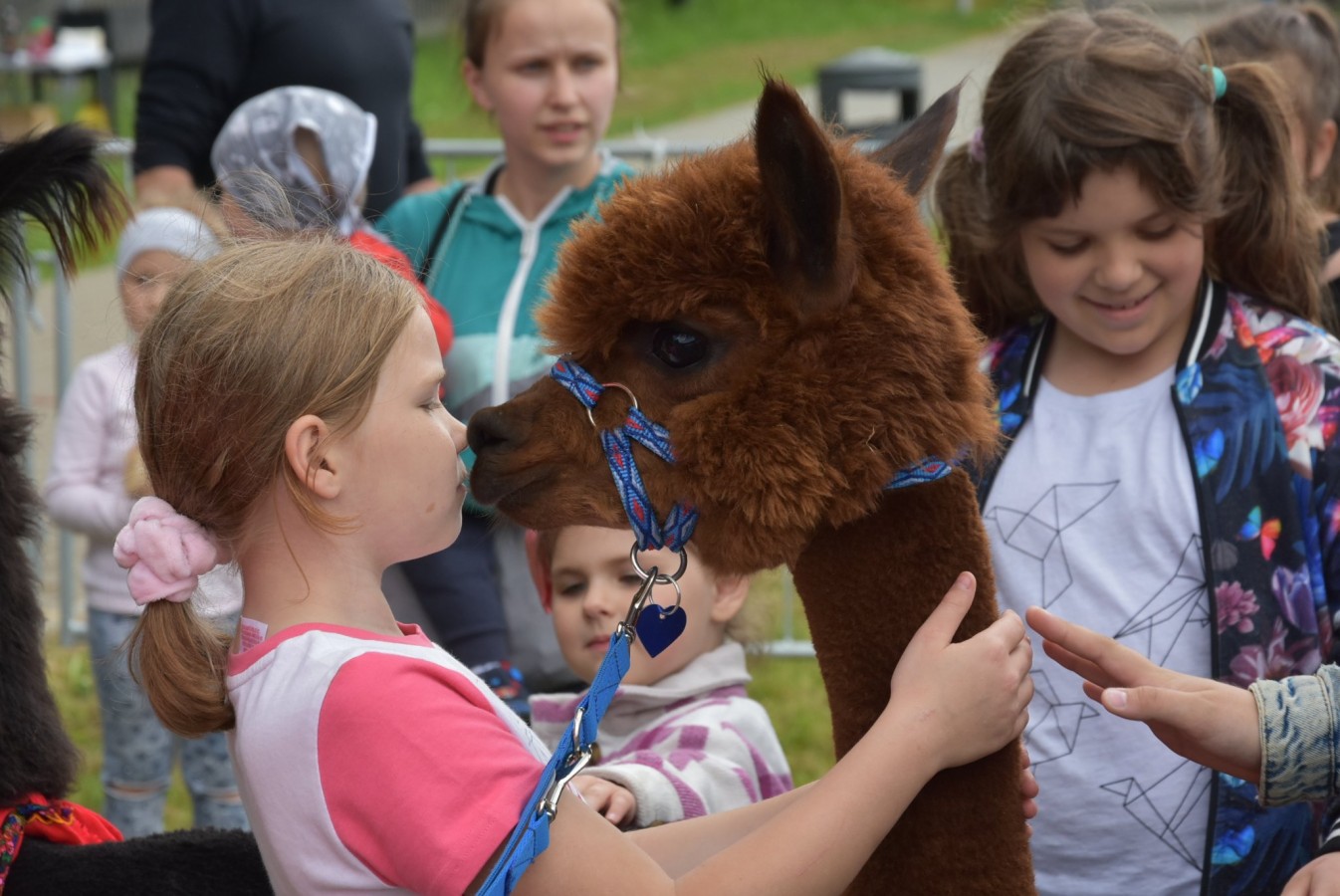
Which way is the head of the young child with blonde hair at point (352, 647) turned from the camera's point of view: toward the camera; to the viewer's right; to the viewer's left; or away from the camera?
to the viewer's right

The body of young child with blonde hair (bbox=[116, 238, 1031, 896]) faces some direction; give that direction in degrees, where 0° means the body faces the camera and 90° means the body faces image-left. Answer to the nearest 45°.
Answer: approximately 270°

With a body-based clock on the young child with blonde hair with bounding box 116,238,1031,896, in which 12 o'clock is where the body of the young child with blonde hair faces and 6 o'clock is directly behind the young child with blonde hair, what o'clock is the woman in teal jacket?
The woman in teal jacket is roughly at 9 o'clock from the young child with blonde hair.

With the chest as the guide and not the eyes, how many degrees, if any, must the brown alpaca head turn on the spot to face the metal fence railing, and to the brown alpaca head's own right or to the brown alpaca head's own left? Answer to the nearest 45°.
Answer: approximately 45° to the brown alpaca head's own right

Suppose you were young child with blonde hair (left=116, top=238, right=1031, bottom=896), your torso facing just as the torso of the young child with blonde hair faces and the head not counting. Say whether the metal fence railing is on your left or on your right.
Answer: on your left

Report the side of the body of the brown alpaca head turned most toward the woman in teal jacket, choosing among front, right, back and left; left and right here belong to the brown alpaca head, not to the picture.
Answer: right

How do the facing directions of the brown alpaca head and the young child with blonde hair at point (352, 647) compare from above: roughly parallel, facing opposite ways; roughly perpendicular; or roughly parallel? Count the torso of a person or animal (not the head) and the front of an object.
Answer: roughly parallel, facing opposite ways

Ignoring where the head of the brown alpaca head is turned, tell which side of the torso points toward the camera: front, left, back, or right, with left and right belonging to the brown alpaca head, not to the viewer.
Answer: left
